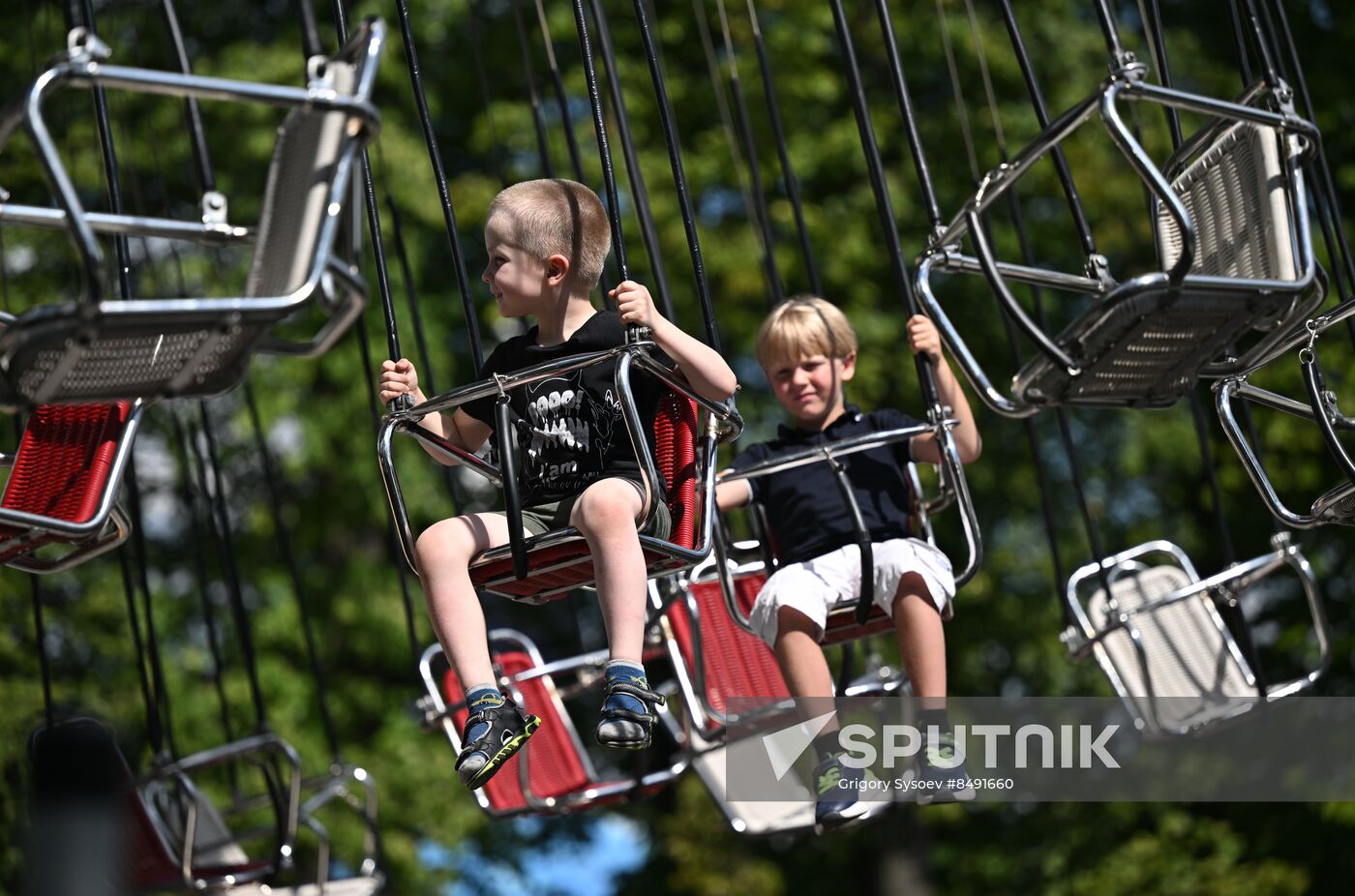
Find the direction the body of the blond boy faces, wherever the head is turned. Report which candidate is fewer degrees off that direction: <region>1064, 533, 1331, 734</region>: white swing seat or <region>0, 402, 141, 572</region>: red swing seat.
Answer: the red swing seat

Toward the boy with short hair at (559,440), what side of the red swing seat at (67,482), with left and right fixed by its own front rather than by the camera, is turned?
left

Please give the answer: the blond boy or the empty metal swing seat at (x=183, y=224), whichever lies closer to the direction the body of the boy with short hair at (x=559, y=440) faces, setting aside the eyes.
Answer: the empty metal swing seat

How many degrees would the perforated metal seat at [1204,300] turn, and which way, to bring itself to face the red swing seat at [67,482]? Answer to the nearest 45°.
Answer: approximately 45° to its right

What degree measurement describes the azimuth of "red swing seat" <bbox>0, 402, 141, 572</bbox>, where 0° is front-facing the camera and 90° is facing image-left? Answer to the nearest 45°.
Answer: approximately 45°

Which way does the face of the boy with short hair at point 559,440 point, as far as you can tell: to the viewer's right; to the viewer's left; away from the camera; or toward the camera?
to the viewer's left

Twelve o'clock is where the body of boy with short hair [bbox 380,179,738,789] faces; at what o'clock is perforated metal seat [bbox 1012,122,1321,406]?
The perforated metal seat is roughly at 8 o'clock from the boy with short hair.
